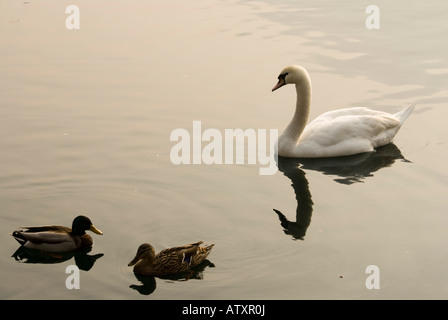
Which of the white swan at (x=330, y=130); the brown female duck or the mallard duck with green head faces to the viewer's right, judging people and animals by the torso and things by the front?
the mallard duck with green head

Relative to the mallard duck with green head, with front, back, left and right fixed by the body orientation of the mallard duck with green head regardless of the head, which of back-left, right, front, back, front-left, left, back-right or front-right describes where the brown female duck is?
front-right

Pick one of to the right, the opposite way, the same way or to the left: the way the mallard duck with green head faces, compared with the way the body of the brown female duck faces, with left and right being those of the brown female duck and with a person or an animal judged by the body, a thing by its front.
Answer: the opposite way

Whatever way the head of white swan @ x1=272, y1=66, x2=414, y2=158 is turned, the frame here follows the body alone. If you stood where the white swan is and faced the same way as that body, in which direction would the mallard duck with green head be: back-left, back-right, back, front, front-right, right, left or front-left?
front-left

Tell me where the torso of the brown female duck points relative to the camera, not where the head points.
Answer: to the viewer's left

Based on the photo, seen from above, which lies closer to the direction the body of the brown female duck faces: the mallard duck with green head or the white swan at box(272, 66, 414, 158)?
the mallard duck with green head

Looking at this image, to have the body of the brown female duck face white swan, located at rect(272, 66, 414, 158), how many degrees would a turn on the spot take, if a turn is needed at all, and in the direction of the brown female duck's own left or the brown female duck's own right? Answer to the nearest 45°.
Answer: approximately 135° to the brown female duck's own right

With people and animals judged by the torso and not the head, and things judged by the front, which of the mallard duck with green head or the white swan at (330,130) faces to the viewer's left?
the white swan

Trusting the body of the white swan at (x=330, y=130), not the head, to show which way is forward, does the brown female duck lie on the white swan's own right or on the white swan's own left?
on the white swan's own left

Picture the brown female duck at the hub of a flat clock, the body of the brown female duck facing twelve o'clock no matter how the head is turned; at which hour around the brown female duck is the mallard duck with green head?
The mallard duck with green head is roughly at 1 o'clock from the brown female duck.

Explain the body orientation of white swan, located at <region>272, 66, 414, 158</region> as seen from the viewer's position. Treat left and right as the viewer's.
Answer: facing to the left of the viewer

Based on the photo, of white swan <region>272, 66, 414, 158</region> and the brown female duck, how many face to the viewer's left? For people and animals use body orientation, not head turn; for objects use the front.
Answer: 2

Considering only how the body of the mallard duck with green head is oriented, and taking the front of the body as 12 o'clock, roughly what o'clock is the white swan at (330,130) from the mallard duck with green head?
The white swan is roughly at 11 o'clock from the mallard duck with green head.

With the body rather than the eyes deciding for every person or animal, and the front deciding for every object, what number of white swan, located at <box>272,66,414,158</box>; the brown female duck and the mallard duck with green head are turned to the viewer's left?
2

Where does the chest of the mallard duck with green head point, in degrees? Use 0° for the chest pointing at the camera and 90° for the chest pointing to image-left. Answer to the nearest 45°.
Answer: approximately 270°
